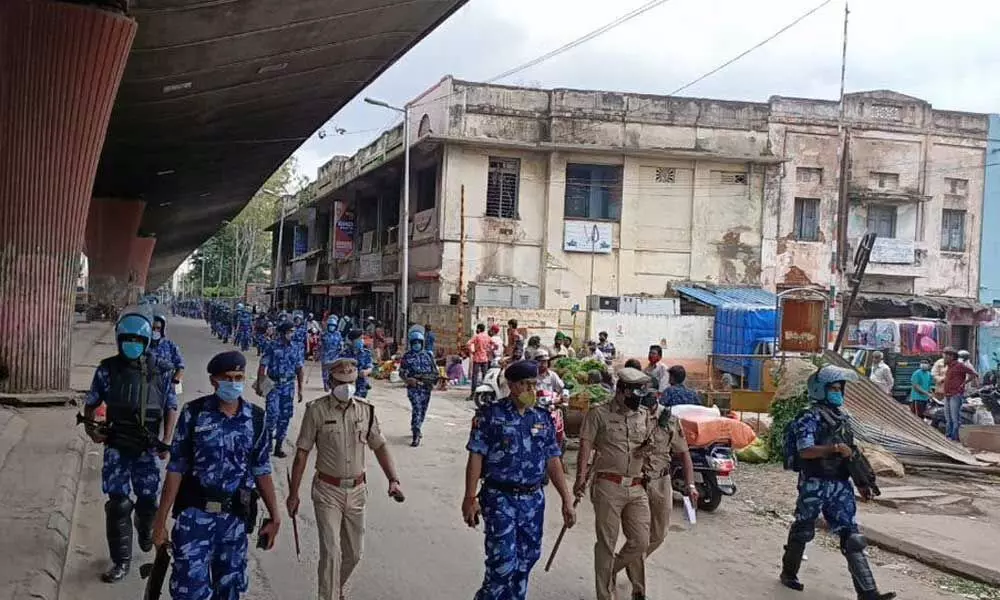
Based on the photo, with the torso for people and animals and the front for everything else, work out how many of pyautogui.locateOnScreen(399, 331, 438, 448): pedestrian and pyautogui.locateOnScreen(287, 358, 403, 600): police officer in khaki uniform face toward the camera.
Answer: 2

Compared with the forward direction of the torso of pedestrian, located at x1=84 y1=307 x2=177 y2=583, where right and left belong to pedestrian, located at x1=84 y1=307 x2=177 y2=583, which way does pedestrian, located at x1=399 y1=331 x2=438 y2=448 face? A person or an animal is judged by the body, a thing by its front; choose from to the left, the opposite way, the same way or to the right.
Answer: the same way

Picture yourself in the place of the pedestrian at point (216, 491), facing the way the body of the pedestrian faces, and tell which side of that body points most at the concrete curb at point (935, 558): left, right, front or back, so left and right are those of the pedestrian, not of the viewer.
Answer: left

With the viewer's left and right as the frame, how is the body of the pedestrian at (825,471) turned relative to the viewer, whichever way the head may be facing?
facing the viewer and to the right of the viewer

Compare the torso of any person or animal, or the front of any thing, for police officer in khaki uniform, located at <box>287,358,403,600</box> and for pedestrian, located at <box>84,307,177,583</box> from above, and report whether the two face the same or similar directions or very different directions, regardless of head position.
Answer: same or similar directions

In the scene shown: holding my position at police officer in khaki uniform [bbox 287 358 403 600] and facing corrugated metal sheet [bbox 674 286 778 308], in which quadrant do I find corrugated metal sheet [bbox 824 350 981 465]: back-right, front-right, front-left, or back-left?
front-right

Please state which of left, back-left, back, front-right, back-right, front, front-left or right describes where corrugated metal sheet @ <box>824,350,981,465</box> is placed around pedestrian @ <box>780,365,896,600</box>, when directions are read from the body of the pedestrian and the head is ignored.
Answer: back-left

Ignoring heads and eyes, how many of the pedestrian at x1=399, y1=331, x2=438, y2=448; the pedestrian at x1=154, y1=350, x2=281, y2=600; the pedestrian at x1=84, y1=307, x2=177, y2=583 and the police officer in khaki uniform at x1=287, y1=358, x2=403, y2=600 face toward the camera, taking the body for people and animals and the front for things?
4

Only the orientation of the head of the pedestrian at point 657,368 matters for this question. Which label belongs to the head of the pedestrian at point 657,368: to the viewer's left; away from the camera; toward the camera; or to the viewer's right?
toward the camera

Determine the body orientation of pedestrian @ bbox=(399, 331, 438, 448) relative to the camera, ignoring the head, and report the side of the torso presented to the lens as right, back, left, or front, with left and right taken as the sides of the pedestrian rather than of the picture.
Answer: front

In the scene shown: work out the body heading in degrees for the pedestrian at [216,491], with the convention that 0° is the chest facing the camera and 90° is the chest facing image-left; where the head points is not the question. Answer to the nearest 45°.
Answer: approximately 0°

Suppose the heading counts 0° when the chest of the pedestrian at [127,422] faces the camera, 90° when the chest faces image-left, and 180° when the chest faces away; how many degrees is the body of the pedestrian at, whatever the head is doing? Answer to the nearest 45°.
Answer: approximately 0°

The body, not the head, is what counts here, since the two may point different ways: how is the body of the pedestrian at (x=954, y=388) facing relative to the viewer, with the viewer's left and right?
facing the viewer and to the left of the viewer

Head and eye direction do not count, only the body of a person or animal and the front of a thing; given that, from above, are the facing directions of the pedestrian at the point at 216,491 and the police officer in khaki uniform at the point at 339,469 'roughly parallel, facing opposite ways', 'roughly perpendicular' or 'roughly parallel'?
roughly parallel

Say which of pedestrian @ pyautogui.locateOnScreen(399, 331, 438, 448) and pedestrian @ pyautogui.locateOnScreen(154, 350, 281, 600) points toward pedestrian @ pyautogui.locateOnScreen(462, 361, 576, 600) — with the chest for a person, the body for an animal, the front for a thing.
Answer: pedestrian @ pyautogui.locateOnScreen(399, 331, 438, 448)

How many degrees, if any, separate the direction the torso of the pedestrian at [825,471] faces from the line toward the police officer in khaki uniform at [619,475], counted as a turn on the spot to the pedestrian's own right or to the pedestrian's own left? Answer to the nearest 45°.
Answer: approximately 90° to the pedestrian's own right

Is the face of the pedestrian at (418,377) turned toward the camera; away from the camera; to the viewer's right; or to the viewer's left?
toward the camera
